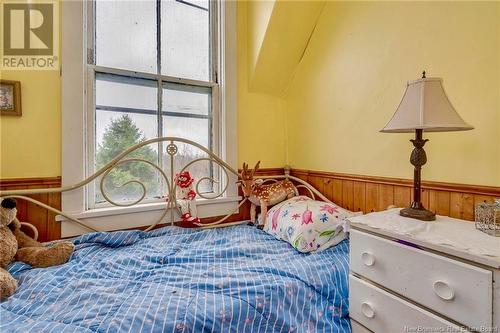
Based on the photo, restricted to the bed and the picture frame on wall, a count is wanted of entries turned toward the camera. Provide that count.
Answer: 2

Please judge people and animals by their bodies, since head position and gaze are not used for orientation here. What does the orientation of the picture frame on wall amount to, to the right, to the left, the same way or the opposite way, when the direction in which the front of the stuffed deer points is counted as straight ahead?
to the left

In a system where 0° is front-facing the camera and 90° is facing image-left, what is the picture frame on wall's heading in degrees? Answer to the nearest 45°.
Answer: approximately 0°

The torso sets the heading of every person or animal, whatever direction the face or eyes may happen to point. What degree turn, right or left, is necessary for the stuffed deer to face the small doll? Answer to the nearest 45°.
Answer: approximately 45° to its right

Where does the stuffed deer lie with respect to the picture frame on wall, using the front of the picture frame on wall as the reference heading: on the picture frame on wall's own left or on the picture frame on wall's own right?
on the picture frame on wall's own left

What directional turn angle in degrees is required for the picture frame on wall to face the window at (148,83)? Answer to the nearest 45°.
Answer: approximately 90° to its left
